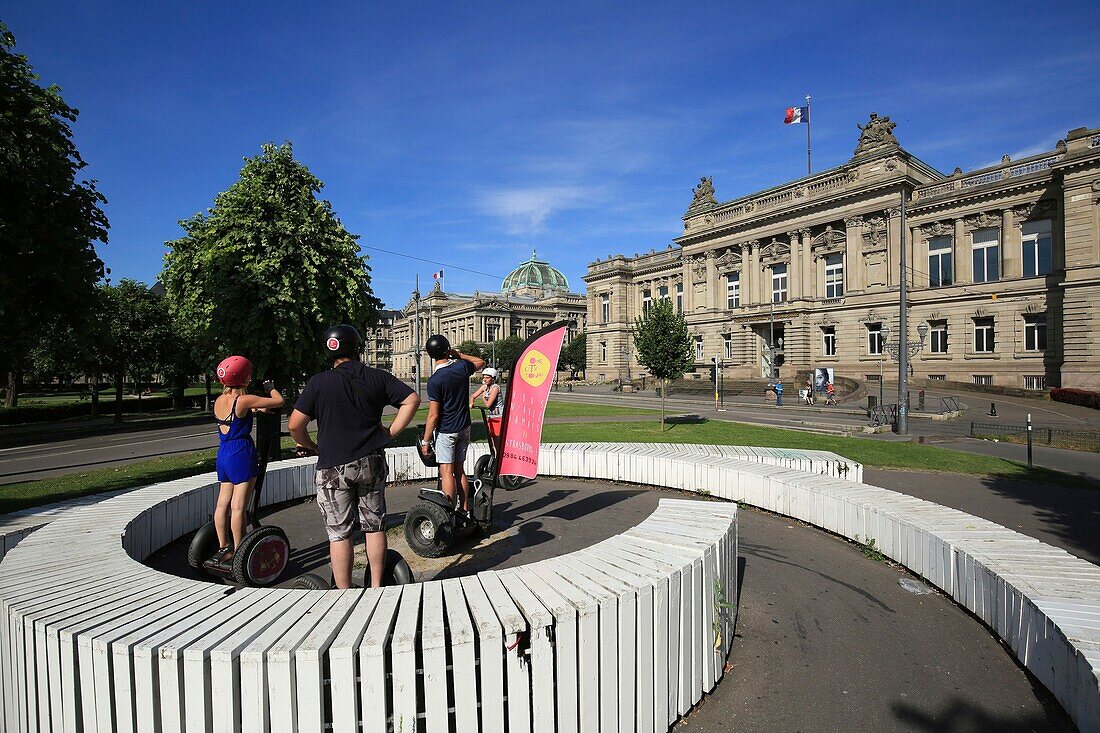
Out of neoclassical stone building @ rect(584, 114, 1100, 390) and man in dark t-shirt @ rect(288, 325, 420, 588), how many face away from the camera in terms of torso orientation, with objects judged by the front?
1

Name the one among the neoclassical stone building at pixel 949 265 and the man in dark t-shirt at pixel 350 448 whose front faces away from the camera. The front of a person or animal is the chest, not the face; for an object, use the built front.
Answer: the man in dark t-shirt

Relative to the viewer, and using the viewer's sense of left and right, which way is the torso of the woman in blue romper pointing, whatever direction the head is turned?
facing away from the viewer and to the right of the viewer

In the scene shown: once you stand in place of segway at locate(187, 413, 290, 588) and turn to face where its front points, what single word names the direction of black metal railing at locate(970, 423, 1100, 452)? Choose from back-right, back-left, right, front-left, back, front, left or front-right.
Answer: front-right

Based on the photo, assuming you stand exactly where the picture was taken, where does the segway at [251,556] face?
facing away from the viewer and to the right of the viewer

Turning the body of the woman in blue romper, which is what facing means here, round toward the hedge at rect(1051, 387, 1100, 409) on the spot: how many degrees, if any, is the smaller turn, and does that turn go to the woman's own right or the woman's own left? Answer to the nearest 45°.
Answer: approximately 45° to the woman's own right

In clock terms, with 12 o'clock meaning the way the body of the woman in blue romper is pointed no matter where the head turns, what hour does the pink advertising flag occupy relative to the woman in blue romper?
The pink advertising flag is roughly at 2 o'clock from the woman in blue romper.

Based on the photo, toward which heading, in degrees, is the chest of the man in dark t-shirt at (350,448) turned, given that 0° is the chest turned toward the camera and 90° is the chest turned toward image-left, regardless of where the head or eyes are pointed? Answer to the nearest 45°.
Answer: approximately 180°

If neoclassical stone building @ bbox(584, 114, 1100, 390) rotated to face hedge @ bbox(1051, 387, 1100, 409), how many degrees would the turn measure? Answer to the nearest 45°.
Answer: approximately 45° to its left

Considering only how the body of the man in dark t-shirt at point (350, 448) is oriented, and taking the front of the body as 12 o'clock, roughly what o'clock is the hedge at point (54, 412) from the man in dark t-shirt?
The hedge is roughly at 11 o'clock from the man in dark t-shirt.

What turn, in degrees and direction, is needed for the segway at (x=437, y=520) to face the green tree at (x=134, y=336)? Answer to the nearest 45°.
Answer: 0° — it already faces it

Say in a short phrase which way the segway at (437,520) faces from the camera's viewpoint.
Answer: facing away from the viewer and to the left of the viewer

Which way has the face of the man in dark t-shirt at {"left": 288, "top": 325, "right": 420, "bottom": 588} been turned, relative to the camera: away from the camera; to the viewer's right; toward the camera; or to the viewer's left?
away from the camera

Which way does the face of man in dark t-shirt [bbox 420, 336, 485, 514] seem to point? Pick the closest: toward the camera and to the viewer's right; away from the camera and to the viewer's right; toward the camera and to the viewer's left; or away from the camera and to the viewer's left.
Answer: away from the camera and to the viewer's right
